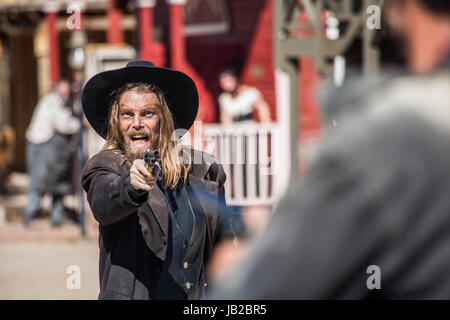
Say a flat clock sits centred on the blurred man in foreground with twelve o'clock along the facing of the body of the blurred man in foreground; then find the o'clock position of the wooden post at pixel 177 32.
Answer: The wooden post is roughly at 1 o'clock from the blurred man in foreground.

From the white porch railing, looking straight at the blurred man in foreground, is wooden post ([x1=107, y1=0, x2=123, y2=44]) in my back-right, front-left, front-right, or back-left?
back-right

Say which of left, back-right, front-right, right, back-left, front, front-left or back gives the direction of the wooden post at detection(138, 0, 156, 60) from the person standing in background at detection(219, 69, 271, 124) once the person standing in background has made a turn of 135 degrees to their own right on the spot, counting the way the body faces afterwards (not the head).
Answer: front-left

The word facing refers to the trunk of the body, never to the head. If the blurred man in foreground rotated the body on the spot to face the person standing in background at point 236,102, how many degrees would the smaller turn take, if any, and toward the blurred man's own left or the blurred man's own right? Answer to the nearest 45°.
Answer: approximately 45° to the blurred man's own right

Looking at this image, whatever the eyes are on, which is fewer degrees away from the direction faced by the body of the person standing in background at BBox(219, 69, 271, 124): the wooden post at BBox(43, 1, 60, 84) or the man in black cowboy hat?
the man in black cowboy hat

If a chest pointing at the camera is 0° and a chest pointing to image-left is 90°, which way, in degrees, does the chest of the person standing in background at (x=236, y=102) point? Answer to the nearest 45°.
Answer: approximately 45°

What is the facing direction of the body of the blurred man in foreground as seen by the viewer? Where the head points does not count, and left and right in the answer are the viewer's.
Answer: facing away from the viewer and to the left of the viewer
